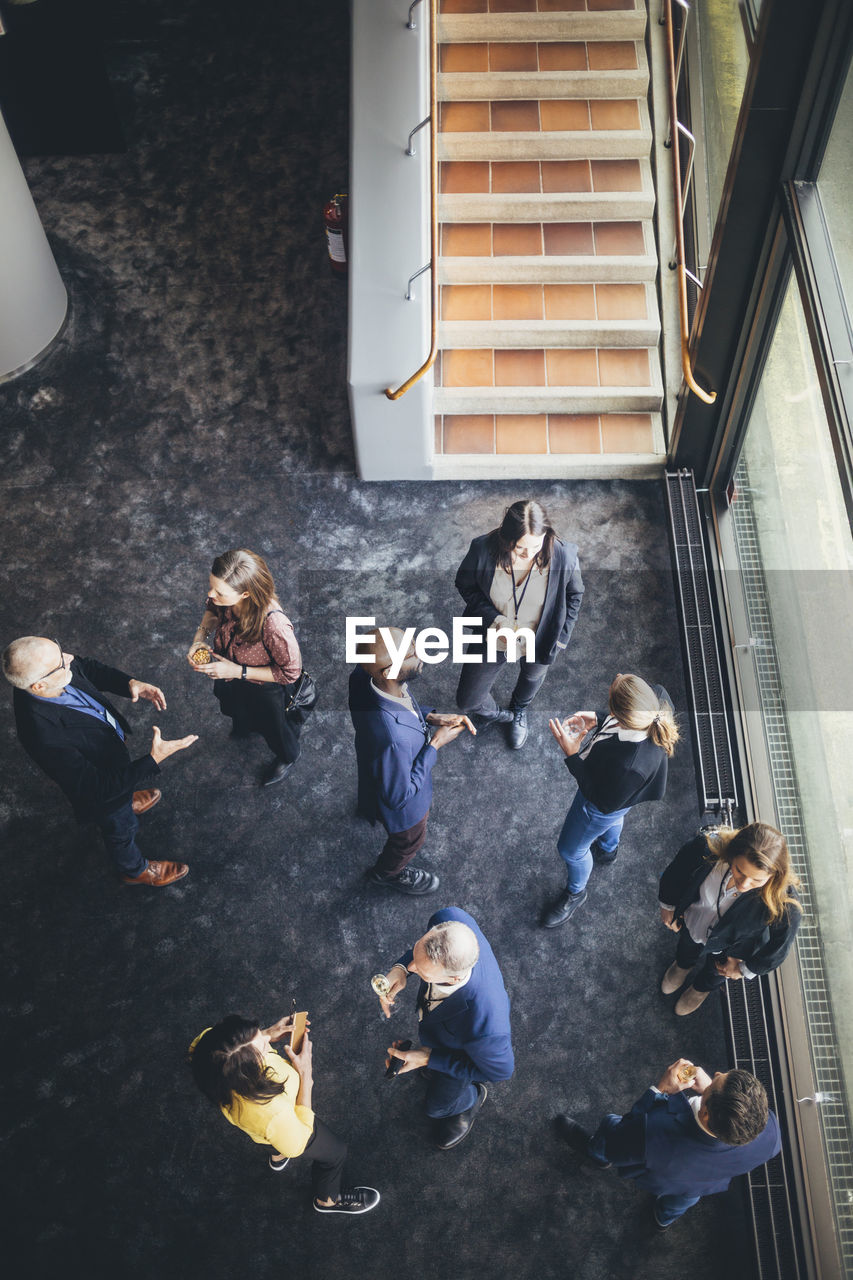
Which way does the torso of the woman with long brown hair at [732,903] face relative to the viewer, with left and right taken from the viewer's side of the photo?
facing the viewer and to the left of the viewer

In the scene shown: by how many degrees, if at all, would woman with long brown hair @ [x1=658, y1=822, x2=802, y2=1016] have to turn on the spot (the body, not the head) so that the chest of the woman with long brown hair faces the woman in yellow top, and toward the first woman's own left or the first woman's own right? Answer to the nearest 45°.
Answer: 0° — they already face them

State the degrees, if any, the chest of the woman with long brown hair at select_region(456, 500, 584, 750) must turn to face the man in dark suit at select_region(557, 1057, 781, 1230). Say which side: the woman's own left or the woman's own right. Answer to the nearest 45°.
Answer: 0° — they already face them

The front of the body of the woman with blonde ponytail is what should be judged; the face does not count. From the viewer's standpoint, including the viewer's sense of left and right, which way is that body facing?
facing to the left of the viewer

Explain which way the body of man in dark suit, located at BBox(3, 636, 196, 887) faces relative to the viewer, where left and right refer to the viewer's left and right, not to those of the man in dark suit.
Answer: facing to the right of the viewer

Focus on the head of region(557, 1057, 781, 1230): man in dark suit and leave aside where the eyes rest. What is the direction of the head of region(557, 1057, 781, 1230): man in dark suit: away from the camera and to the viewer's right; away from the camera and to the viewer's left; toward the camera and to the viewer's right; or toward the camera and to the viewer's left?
away from the camera and to the viewer's left

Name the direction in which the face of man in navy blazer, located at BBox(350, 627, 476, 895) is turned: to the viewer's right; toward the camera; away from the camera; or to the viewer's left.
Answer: to the viewer's right

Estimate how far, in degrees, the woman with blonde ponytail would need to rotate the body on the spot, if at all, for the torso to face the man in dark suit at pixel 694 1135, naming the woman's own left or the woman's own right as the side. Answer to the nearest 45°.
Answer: approximately 90° to the woman's own left

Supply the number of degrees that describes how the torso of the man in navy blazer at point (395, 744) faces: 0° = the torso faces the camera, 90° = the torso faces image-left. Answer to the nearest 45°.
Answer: approximately 270°

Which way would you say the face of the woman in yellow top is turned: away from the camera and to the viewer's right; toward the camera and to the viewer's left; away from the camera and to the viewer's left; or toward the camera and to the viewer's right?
away from the camera and to the viewer's right
